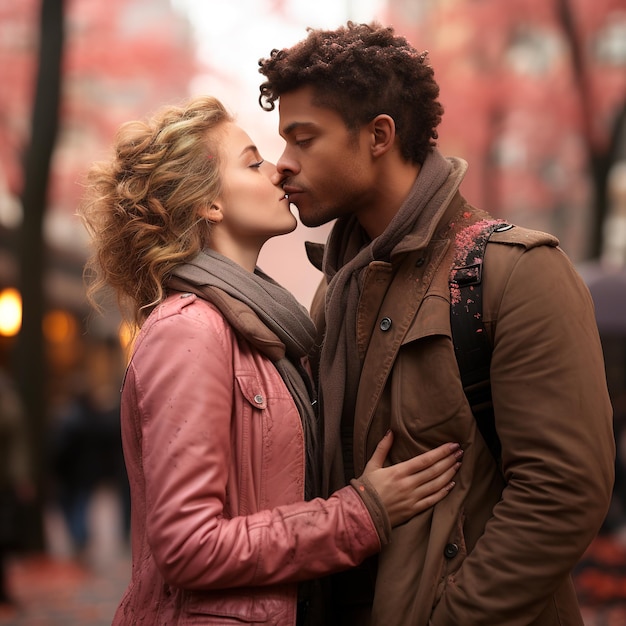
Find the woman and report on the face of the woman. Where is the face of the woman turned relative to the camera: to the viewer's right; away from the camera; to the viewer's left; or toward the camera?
to the viewer's right

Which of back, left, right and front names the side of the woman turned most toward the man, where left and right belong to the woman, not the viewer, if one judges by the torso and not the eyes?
front

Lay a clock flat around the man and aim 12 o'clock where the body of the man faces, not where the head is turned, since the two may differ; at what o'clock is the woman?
The woman is roughly at 1 o'clock from the man.

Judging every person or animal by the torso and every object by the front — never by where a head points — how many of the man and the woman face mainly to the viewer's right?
1

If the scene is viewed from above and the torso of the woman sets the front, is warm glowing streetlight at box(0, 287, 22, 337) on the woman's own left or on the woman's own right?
on the woman's own left

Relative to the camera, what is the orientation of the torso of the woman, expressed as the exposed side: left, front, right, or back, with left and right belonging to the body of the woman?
right

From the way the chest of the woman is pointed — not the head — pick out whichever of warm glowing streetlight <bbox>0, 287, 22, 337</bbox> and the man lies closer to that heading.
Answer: the man

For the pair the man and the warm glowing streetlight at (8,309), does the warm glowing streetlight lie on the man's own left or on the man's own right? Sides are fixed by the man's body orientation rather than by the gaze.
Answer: on the man's own right
